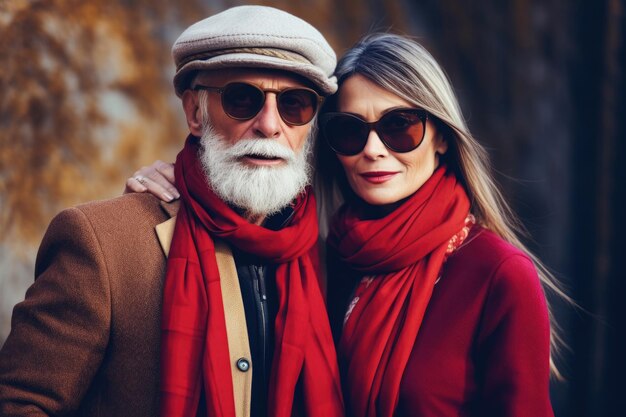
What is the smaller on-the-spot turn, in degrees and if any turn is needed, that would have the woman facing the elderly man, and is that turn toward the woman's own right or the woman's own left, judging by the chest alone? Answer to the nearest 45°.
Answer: approximately 45° to the woman's own right

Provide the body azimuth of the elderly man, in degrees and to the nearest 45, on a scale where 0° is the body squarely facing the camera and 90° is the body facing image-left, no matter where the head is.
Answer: approximately 315°

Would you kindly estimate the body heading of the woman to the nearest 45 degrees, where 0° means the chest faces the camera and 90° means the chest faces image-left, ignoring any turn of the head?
approximately 45°

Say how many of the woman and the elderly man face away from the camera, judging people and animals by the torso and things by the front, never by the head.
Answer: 0

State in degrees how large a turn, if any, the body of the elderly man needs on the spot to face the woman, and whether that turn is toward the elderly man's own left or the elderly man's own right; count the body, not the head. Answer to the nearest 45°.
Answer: approximately 45° to the elderly man's own left
